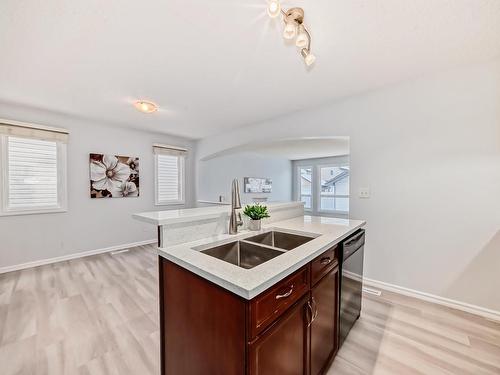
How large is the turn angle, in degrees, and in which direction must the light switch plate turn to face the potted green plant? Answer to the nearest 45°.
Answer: approximately 45° to its right

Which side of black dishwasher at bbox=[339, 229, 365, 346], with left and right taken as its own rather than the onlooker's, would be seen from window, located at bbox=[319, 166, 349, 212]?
left

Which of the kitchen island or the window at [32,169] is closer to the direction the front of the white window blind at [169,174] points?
the kitchen island

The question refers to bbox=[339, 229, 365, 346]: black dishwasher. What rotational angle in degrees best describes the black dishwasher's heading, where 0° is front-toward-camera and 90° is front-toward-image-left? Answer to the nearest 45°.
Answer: approximately 270°

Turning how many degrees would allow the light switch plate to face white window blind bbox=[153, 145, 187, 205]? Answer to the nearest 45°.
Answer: approximately 90° to its right

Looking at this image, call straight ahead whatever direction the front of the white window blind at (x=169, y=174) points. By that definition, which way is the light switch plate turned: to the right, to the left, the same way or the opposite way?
to the right

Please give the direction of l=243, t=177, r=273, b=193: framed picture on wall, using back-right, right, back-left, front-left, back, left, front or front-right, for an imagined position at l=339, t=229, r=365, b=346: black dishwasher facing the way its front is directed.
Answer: back-left

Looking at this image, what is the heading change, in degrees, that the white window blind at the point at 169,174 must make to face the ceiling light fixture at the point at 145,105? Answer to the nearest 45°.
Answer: approximately 45° to its right
